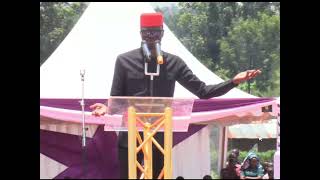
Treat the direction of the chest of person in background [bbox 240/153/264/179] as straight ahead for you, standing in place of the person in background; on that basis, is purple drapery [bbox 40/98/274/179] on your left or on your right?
on your right

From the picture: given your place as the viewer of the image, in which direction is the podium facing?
facing the viewer

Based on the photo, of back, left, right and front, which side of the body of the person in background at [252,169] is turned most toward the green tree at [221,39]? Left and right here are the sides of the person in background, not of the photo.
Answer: back

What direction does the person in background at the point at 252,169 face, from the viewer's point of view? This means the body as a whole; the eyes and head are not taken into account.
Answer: toward the camera

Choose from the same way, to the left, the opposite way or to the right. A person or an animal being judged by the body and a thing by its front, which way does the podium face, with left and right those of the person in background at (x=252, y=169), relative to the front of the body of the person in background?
the same way

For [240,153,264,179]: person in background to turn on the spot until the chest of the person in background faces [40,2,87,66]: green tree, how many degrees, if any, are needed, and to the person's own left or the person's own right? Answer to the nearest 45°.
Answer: approximately 135° to the person's own right

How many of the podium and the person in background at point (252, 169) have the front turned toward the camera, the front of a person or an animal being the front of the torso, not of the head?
2

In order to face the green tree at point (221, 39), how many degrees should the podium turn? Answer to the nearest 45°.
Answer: approximately 180°
